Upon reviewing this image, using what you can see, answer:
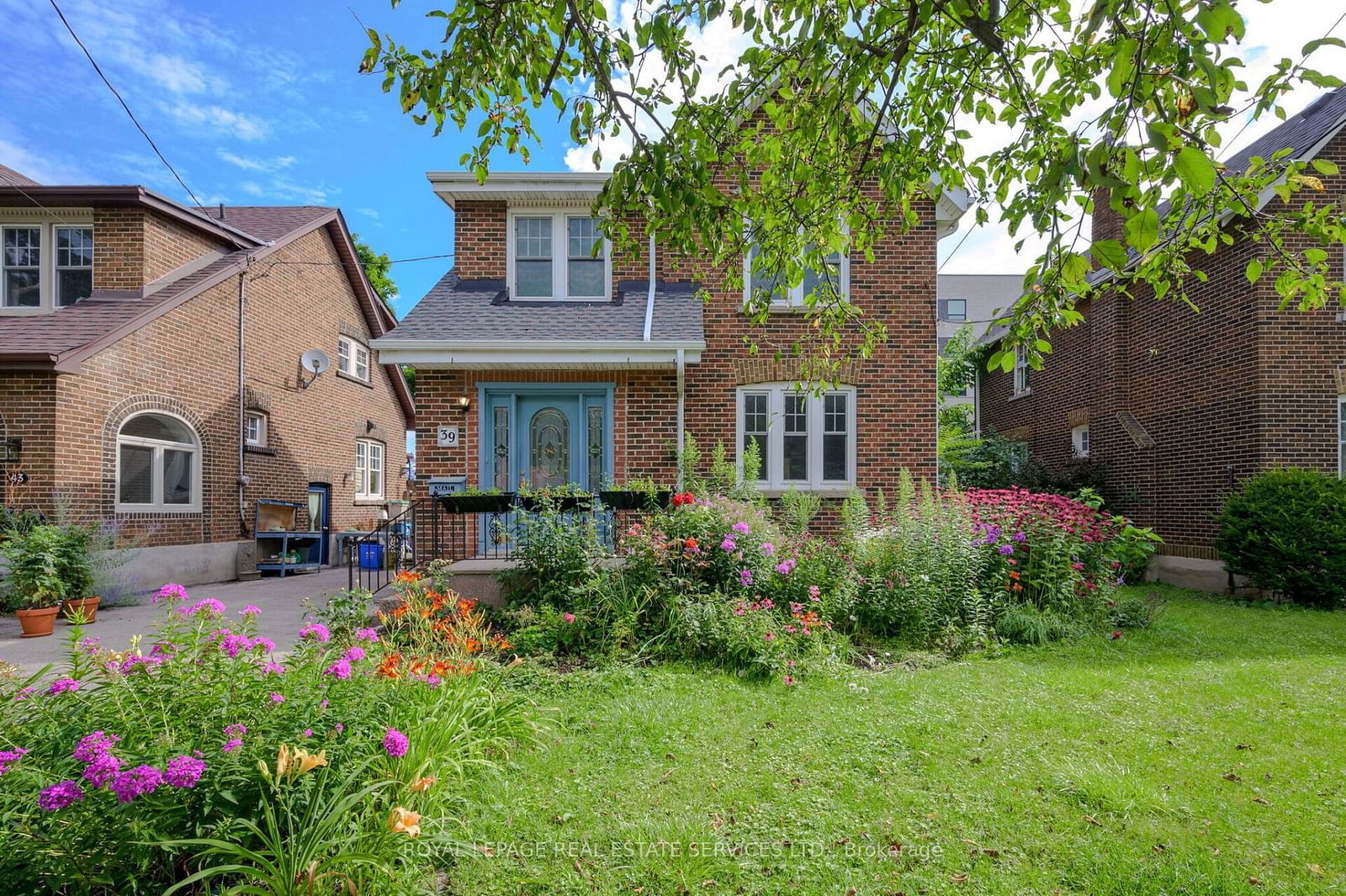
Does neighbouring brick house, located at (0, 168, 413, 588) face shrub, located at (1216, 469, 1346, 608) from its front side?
no

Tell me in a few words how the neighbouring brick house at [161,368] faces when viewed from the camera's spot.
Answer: facing the viewer and to the left of the viewer

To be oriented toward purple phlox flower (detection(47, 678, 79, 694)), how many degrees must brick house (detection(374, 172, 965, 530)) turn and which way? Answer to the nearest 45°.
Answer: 0° — it already faces it

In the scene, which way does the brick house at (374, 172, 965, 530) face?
toward the camera

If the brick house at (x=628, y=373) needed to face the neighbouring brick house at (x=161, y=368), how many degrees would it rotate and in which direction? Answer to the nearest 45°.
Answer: approximately 90° to its right

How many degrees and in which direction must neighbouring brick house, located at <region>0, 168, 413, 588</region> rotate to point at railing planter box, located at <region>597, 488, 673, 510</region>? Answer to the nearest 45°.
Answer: approximately 90° to its left

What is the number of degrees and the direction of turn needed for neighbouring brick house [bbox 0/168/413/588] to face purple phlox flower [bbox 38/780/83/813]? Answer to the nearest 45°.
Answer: approximately 45° to its left

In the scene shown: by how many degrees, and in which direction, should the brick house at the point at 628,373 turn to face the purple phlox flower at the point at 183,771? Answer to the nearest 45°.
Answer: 0° — it already faces it

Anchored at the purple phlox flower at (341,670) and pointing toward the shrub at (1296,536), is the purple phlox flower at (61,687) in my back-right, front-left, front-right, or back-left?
back-left

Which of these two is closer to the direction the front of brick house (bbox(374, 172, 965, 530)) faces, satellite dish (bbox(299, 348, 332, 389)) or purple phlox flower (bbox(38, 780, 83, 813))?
the purple phlox flower

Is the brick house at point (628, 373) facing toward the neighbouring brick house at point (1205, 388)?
no

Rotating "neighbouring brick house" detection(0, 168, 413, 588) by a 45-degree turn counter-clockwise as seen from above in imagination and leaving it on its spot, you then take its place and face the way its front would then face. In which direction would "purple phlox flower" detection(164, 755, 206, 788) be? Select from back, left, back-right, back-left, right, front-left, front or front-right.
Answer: front

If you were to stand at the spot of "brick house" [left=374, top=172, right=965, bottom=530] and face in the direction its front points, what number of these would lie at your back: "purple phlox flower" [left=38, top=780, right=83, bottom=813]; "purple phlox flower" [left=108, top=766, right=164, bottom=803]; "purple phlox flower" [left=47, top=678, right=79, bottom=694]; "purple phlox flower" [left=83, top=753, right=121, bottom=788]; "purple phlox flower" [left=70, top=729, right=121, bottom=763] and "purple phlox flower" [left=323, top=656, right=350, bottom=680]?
0

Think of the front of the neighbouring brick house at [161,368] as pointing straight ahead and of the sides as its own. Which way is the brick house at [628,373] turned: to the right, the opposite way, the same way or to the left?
the same way

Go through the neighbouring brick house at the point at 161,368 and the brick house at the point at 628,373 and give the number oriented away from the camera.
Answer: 0

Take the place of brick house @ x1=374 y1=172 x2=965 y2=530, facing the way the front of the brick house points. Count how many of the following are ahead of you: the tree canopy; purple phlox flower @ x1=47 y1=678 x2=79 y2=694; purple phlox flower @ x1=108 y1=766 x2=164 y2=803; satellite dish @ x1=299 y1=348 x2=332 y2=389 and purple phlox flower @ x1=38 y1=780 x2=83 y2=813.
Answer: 4

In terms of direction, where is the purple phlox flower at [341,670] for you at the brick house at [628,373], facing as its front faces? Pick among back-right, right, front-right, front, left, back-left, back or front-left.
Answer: front
